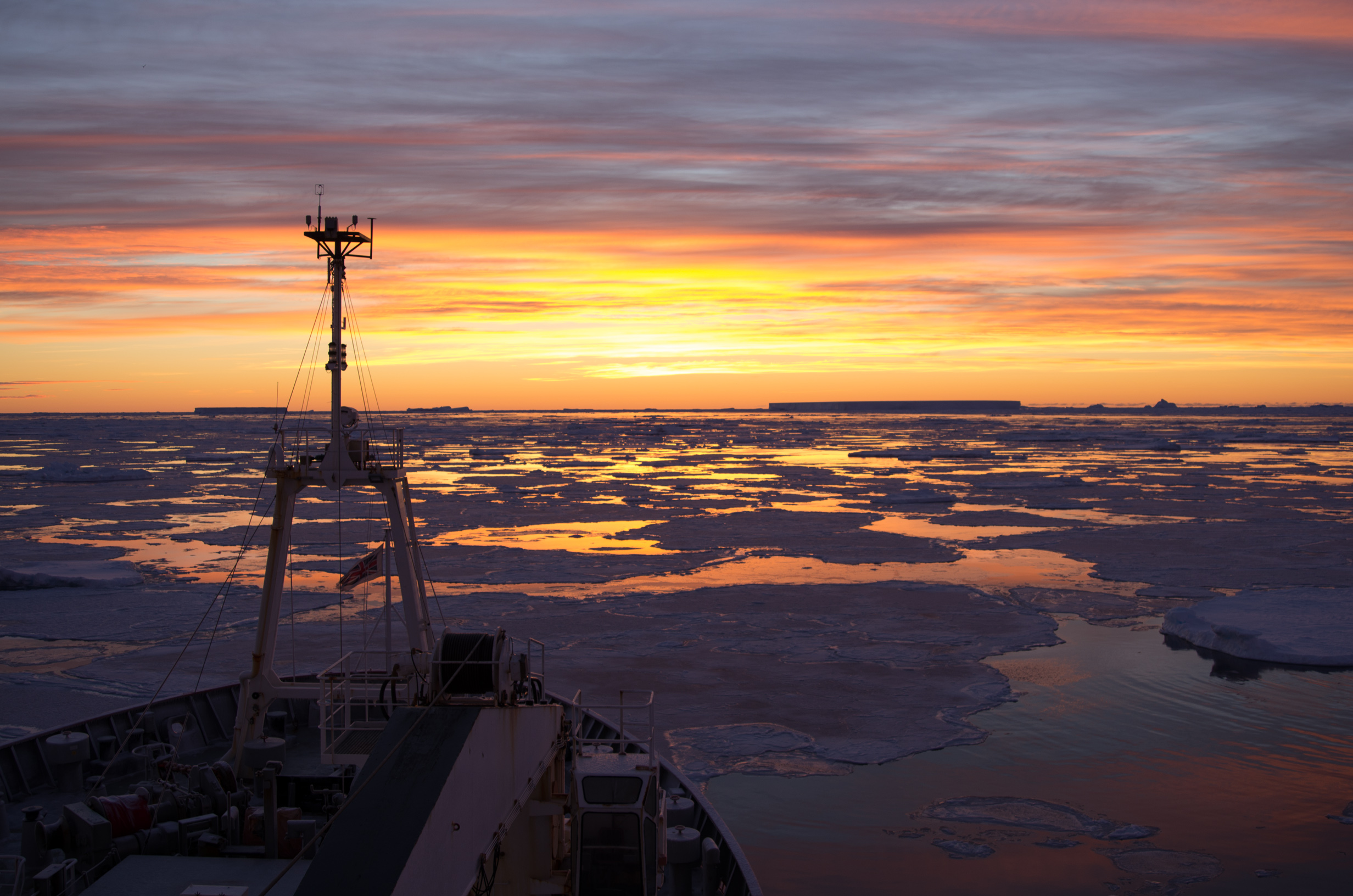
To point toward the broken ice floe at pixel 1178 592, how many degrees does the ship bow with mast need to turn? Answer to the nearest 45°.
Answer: approximately 45° to its right

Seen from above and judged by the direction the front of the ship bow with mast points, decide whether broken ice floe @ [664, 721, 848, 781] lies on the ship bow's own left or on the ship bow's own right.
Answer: on the ship bow's own right

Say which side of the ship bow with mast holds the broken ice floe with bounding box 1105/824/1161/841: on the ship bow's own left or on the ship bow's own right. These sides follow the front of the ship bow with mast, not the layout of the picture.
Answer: on the ship bow's own right

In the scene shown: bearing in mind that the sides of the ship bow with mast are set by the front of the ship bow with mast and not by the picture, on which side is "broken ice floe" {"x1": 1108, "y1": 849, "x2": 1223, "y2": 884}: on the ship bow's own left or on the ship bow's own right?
on the ship bow's own right

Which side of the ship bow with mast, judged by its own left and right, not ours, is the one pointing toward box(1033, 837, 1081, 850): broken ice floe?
right

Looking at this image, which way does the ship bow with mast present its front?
away from the camera

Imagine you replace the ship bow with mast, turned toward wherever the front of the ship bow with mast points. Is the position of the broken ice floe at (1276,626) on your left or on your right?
on your right

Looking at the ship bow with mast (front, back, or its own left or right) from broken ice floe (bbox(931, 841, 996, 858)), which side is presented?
right
